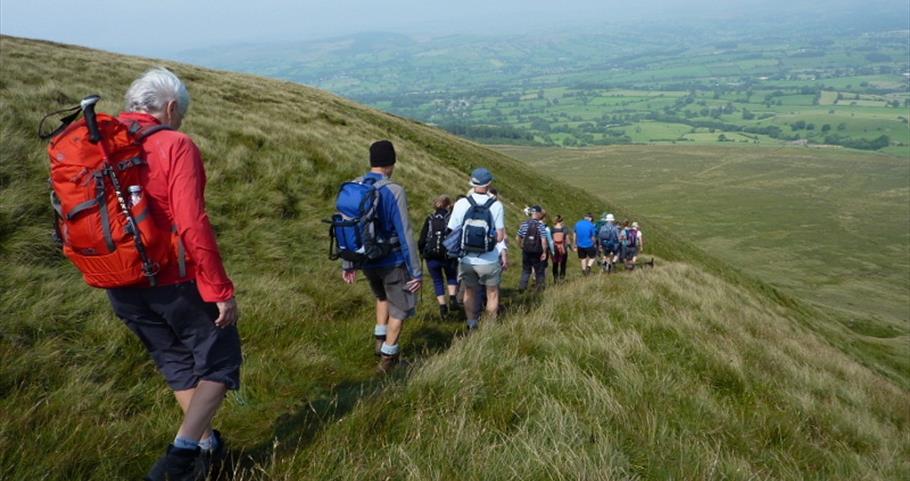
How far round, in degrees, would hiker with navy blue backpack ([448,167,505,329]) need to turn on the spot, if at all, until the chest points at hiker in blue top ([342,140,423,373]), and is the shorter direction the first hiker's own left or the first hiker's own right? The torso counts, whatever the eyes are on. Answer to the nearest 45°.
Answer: approximately 135° to the first hiker's own left

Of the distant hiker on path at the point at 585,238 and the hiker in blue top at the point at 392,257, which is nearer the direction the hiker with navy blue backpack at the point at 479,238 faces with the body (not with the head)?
the distant hiker on path

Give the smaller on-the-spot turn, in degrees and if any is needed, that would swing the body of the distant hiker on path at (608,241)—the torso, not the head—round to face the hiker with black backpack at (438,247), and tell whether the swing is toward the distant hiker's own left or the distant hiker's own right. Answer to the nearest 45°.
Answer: approximately 180°

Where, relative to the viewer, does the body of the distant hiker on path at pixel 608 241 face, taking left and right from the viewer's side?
facing away from the viewer

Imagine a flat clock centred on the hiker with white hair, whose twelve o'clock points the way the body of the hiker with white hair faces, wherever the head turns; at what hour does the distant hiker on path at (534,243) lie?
The distant hiker on path is roughly at 12 o'clock from the hiker with white hair.

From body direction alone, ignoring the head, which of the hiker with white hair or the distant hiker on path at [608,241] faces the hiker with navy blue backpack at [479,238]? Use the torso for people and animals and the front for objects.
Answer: the hiker with white hair

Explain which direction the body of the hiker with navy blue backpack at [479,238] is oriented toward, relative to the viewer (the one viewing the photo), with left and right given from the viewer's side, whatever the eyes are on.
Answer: facing away from the viewer

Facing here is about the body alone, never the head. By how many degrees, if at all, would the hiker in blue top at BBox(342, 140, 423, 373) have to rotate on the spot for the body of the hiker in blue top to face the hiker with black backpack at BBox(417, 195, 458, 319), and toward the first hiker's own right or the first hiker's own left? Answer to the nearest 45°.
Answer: approximately 45° to the first hiker's own left

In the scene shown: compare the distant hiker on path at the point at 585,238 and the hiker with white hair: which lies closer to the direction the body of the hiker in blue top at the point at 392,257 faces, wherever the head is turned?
the distant hiker on path

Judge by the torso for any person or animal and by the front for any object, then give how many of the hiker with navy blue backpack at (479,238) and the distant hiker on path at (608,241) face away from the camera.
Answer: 2

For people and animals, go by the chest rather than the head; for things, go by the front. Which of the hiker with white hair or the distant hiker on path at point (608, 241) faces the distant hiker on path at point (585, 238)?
the hiker with white hair

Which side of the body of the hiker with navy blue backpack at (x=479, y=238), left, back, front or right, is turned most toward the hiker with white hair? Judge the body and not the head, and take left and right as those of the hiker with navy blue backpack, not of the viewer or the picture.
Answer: back
